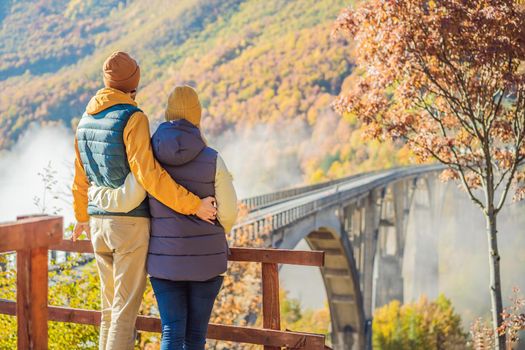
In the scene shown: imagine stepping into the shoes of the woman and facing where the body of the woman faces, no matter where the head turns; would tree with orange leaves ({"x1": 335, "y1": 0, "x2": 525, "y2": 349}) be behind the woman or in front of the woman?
in front

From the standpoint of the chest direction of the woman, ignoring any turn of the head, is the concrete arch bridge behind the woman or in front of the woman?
in front

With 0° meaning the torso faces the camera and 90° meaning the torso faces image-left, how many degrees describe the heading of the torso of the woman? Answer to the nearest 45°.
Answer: approximately 180°

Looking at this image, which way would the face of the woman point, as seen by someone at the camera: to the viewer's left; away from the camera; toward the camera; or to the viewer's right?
away from the camera
